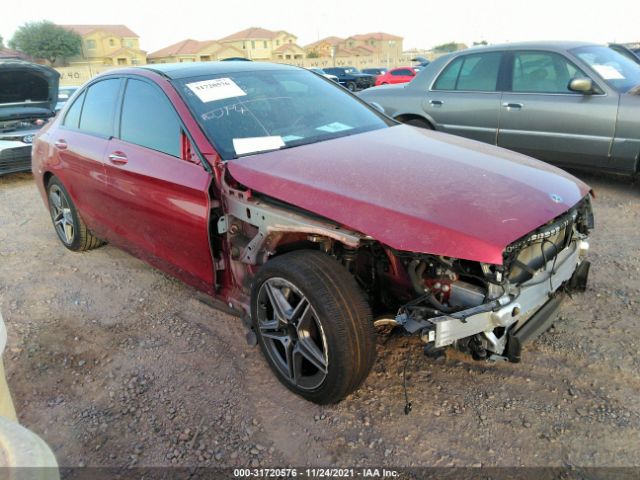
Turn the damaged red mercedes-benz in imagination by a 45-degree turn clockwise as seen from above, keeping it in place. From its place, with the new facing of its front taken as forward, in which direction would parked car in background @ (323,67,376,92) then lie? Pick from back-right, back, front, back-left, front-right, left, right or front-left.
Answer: back

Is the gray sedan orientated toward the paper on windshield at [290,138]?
no

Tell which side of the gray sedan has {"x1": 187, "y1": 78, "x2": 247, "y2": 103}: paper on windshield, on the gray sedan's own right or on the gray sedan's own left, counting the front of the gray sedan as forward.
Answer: on the gray sedan's own right

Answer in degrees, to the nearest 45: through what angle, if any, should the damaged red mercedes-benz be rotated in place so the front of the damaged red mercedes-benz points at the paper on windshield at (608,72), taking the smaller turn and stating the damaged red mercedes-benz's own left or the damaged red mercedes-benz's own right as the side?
approximately 90° to the damaged red mercedes-benz's own left

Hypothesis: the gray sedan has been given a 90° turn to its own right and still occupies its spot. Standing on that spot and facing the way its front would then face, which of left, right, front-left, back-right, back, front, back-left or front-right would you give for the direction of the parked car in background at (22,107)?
front-right

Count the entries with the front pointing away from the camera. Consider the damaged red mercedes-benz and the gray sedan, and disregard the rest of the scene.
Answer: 0

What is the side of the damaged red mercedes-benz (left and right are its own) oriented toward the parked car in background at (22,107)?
back

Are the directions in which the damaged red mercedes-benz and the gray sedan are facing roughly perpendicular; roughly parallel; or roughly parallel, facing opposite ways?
roughly parallel

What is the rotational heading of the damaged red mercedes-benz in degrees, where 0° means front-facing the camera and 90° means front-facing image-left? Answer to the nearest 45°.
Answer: approximately 315°

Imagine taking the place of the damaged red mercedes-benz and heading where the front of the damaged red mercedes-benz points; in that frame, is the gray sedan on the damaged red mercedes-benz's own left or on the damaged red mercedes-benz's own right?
on the damaged red mercedes-benz's own left

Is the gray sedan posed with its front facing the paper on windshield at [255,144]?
no

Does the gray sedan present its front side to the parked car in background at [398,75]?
no

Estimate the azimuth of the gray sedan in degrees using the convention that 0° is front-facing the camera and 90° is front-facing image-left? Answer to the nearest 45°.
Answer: approximately 315°
